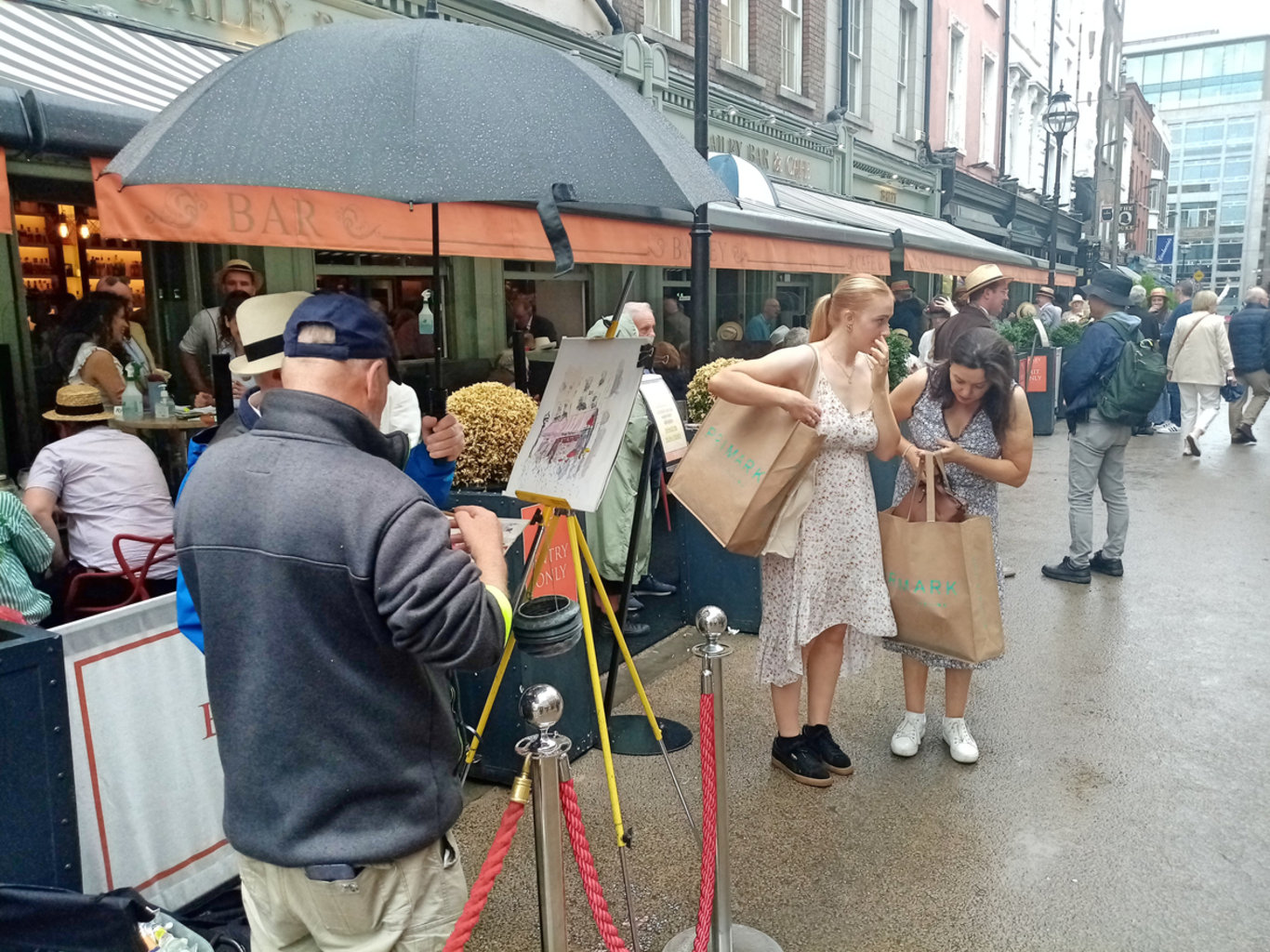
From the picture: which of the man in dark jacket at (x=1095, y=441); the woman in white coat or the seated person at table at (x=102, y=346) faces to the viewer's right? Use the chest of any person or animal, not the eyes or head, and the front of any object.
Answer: the seated person at table

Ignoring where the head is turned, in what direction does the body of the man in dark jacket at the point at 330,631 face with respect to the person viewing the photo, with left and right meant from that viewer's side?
facing away from the viewer and to the right of the viewer

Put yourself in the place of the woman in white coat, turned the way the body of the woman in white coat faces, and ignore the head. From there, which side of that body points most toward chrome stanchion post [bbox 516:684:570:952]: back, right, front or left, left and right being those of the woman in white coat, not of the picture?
back

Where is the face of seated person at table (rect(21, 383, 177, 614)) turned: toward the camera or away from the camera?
away from the camera

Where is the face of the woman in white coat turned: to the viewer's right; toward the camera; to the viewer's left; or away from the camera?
away from the camera

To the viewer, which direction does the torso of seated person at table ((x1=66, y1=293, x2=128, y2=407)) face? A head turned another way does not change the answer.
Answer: to the viewer's right
